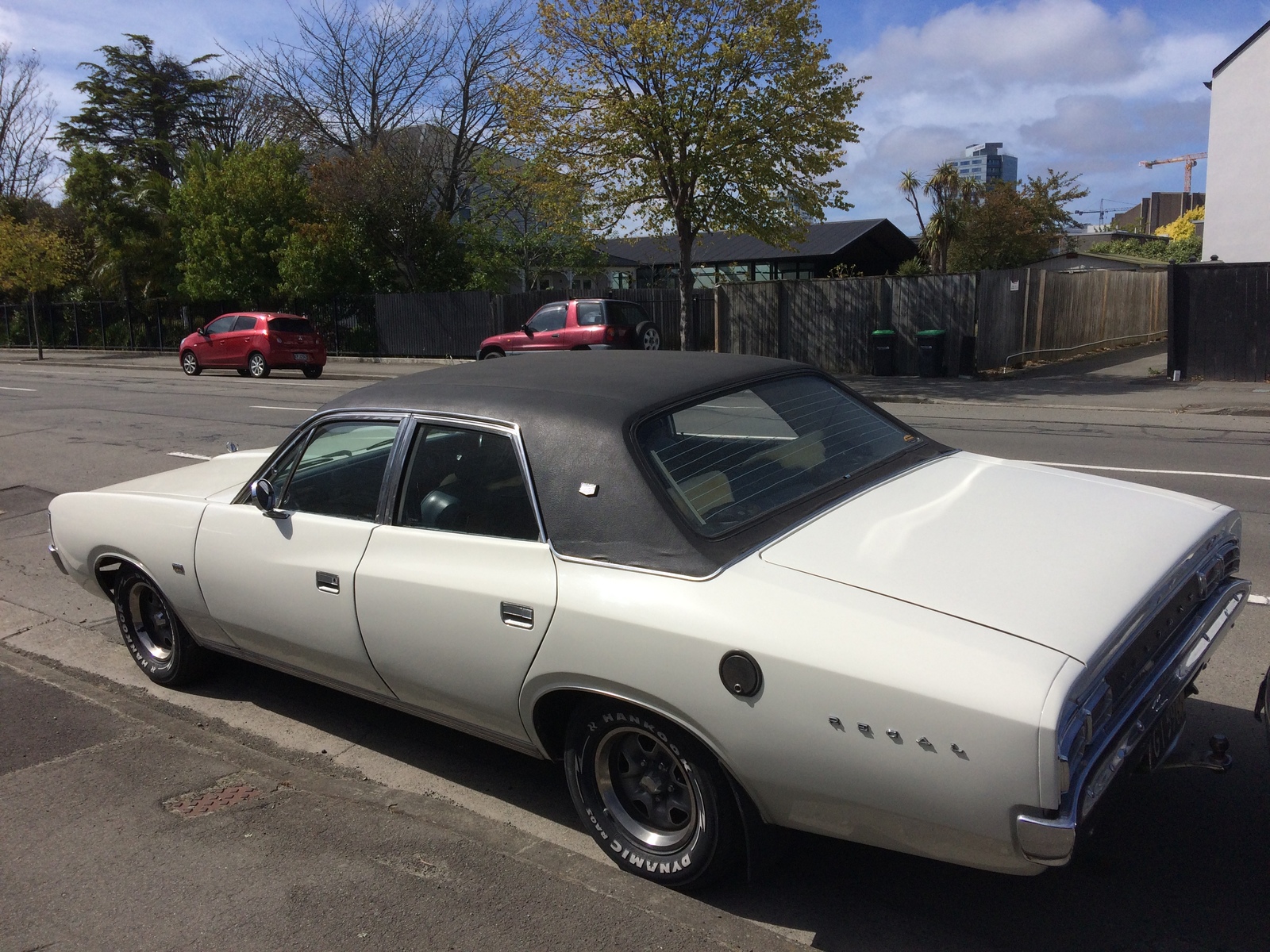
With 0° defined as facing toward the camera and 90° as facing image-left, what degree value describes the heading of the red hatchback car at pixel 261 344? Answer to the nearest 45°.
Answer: approximately 135°

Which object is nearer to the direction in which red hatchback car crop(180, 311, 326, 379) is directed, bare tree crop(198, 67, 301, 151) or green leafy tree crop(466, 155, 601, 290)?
the bare tree

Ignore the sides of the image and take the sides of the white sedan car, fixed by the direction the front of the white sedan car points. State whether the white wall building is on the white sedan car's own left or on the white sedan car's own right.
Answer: on the white sedan car's own right

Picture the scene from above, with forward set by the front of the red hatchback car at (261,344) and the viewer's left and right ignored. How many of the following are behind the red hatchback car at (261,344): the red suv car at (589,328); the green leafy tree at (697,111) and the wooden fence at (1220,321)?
3

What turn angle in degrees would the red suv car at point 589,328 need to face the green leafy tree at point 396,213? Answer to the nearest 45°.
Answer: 0° — it already faces it

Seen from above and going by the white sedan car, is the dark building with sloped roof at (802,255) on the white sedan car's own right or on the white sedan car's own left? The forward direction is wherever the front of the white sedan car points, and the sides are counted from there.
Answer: on the white sedan car's own right

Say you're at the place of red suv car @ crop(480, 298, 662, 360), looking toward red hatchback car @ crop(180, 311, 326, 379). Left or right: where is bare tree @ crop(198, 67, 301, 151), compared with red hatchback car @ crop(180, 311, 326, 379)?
right

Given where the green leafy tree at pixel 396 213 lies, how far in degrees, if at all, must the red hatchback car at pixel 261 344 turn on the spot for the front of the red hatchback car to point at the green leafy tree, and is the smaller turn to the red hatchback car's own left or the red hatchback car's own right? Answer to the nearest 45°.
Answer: approximately 90° to the red hatchback car's own right

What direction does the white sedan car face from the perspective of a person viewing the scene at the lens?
facing away from the viewer and to the left of the viewer

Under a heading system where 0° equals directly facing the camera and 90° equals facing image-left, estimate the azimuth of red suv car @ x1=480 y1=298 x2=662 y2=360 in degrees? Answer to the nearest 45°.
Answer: approximately 135°

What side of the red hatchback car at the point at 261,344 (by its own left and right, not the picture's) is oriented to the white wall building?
back

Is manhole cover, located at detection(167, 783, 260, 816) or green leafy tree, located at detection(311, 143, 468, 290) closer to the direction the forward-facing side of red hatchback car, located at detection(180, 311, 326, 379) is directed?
the green leafy tree

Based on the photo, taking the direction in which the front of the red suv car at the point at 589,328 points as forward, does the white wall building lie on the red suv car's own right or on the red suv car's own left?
on the red suv car's own right
